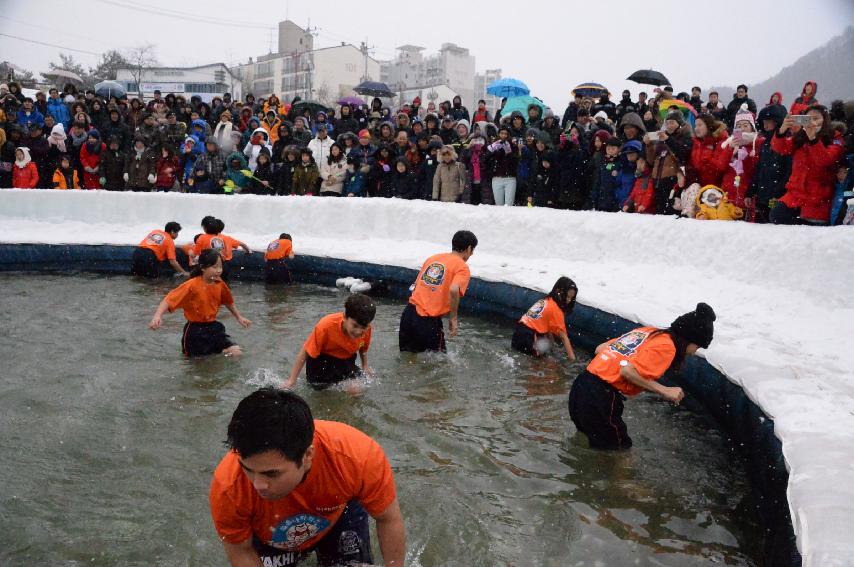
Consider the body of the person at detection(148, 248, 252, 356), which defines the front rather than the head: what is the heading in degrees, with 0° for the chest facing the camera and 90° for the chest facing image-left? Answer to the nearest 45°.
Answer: approximately 315°

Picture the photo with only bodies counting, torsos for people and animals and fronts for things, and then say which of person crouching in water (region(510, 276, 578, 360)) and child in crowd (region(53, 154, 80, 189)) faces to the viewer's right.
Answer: the person crouching in water

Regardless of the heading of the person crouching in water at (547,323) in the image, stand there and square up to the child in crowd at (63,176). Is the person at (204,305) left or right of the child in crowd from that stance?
left

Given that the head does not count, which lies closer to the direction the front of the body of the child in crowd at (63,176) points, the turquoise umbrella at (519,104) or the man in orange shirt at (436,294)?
the man in orange shirt

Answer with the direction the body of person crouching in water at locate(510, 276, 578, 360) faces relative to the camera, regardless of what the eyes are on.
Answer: to the viewer's right

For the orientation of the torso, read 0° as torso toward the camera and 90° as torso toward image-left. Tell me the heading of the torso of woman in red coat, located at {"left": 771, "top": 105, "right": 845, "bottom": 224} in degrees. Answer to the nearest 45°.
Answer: approximately 45°

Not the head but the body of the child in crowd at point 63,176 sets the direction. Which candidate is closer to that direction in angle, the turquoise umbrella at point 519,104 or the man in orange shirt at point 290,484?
the man in orange shirt

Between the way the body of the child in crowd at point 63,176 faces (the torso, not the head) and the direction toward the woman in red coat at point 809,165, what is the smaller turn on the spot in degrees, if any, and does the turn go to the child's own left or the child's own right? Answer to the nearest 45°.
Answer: approximately 45° to the child's own left

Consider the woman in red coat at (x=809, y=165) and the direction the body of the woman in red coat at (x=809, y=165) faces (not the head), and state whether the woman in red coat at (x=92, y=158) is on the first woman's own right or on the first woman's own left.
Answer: on the first woman's own right

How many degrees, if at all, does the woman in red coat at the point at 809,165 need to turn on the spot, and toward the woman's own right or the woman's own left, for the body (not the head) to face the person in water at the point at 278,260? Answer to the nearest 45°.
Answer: approximately 45° to the woman's own right

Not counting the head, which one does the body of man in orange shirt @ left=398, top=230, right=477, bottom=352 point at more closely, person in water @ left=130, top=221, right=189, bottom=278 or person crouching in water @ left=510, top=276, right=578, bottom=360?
the person crouching in water

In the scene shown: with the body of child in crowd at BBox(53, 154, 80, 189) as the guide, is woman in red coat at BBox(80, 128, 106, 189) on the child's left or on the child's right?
on the child's left

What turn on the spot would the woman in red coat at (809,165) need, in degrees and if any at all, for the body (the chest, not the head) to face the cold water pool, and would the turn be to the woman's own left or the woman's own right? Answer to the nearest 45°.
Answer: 0° — they already face it
